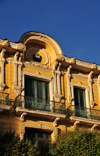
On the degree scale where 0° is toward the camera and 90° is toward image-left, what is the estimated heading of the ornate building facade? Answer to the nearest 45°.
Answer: approximately 315°
